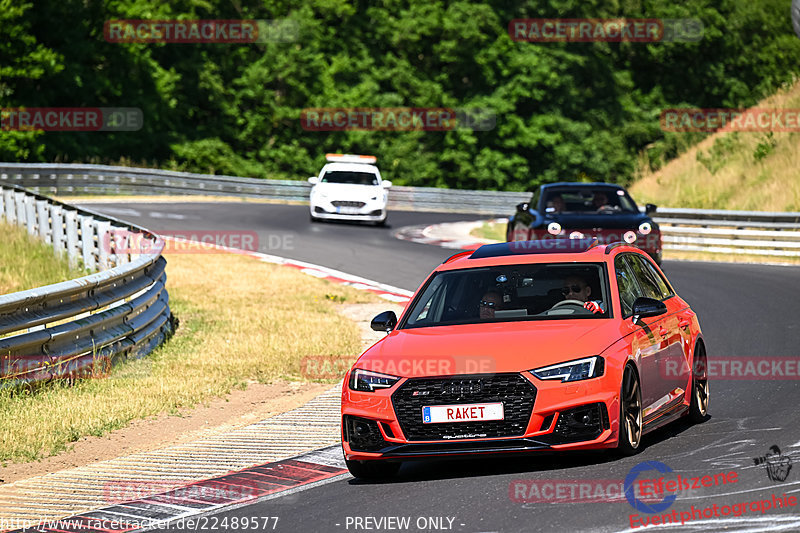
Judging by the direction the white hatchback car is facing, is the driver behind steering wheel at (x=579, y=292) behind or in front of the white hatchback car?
in front

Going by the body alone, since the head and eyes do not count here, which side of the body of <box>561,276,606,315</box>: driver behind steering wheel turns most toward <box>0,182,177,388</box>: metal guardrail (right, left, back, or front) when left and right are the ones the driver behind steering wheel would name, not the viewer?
right

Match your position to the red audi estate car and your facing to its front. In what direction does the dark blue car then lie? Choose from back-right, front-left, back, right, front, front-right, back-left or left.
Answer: back-right

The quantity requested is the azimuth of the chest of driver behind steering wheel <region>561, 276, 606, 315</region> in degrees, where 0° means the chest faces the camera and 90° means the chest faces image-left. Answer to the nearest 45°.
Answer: approximately 45°

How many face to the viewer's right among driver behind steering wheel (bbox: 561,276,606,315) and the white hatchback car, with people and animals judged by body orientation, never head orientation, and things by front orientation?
0

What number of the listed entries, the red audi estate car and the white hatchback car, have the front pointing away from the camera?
0

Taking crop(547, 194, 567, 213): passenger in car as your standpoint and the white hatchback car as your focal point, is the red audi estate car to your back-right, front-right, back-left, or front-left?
back-left

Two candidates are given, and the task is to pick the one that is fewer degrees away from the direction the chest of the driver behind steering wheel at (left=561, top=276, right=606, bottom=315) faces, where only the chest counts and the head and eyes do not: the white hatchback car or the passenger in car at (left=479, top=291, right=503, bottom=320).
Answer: the passenger in car

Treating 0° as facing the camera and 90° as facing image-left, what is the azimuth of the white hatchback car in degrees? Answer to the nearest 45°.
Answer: approximately 0°

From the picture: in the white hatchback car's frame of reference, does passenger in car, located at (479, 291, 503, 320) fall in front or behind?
in front

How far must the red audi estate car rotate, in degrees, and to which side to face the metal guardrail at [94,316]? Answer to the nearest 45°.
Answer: approximately 90° to its right

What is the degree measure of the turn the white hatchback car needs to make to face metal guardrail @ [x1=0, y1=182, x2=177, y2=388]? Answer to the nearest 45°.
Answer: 0° — it already faces it

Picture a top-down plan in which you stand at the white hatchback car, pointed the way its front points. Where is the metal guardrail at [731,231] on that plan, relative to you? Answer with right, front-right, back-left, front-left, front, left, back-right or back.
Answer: front-left
